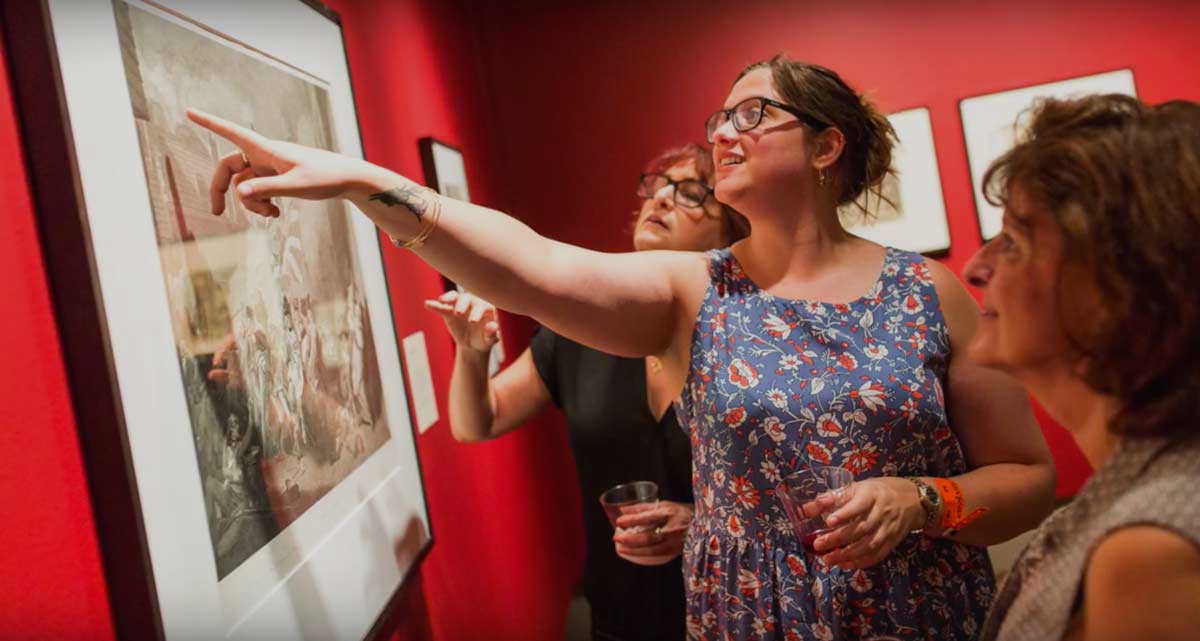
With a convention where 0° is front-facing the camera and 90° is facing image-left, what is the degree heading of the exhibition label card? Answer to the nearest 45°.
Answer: approximately 315°

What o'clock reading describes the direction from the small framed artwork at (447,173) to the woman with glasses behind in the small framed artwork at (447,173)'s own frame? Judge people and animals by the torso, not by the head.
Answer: The woman with glasses behind is roughly at 1 o'clock from the small framed artwork.

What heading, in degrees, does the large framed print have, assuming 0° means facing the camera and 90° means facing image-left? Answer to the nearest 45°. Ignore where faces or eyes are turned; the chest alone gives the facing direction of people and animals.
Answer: approximately 315°

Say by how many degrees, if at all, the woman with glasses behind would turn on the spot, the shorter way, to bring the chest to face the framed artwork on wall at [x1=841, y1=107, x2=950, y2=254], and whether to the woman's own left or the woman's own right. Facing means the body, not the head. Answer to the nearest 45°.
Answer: approximately 180°

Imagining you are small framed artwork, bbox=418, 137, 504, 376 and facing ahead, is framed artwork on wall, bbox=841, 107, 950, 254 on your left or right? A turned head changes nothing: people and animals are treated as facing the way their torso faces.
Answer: on your left

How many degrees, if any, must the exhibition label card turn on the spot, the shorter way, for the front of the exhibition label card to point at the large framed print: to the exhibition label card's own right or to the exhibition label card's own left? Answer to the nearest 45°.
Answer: approximately 45° to the exhibition label card's own right

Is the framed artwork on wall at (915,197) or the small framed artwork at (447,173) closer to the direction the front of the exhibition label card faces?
the framed artwork on wall

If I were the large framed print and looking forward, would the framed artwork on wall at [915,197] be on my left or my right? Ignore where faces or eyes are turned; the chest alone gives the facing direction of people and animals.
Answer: on my left
